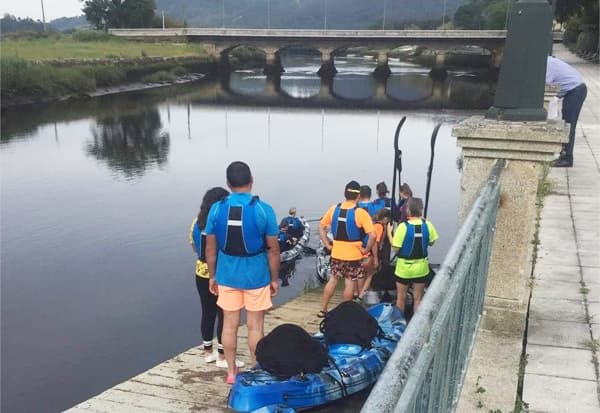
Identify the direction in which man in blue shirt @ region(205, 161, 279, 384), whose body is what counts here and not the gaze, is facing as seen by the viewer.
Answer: away from the camera

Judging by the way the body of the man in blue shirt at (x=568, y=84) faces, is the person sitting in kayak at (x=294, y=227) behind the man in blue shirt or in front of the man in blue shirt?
in front

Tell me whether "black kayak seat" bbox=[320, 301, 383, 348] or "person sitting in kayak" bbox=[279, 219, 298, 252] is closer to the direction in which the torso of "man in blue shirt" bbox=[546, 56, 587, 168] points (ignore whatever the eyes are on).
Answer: the person sitting in kayak

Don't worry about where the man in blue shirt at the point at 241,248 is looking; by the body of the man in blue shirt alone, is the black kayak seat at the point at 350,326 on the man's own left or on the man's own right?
on the man's own right

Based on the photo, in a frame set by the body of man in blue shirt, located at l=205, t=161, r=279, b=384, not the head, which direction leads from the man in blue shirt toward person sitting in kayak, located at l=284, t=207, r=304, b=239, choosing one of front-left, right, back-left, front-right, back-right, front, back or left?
front

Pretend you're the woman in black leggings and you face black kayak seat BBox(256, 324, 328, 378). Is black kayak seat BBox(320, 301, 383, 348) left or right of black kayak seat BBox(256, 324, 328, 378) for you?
left

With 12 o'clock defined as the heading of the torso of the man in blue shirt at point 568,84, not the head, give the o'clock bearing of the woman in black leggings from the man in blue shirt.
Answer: The woman in black leggings is roughly at 10 o'clock from the man in blue shirt.

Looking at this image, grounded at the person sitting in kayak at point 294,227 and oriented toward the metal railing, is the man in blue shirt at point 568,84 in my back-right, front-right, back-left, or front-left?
front-left

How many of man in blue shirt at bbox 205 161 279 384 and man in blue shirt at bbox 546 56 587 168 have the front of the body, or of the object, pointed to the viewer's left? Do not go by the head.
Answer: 1

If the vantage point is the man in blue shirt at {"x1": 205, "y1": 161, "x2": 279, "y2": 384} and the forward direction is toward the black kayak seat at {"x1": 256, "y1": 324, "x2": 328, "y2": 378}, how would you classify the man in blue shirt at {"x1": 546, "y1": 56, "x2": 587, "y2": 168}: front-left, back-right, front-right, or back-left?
front-left

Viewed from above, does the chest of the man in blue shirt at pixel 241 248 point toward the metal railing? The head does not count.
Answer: no

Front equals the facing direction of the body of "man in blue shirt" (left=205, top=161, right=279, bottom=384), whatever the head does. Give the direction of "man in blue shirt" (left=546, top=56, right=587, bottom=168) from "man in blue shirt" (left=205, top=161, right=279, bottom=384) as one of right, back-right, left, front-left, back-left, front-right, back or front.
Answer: front-right

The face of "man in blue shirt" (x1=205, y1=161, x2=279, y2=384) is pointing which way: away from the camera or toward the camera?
away from the camera

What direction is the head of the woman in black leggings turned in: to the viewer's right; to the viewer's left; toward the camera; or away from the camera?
away from the camera

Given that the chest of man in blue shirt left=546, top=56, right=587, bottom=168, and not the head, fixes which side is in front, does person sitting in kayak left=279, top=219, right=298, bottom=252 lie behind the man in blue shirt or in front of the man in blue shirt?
in front

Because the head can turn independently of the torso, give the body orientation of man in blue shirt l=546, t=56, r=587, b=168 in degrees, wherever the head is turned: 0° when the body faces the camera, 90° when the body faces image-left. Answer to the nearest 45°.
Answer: approximately 90°
